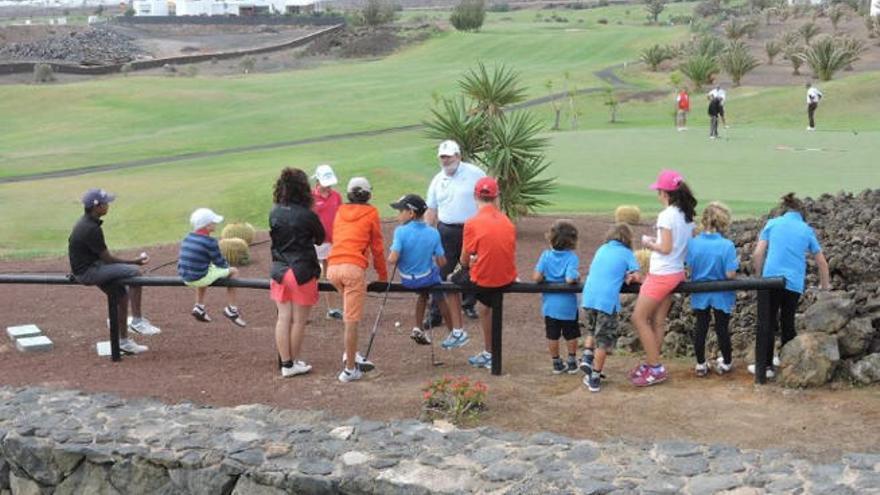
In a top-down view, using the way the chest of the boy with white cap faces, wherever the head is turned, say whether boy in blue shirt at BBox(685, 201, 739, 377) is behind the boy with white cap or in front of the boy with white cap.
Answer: in front

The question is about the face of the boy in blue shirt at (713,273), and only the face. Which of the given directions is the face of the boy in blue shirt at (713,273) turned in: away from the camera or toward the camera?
away from the camera

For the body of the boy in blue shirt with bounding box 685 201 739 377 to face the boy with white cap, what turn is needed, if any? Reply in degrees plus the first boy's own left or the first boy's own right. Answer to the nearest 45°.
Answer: approximately 90° to the first boy's own left

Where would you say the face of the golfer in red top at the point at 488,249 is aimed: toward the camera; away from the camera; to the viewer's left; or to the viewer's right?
away from the camera

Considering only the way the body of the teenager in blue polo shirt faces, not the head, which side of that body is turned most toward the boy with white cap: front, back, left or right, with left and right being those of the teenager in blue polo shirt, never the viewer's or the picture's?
left

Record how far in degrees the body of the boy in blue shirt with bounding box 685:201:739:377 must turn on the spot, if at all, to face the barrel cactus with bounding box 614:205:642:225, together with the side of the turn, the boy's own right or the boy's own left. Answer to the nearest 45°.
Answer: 0° — they already face it

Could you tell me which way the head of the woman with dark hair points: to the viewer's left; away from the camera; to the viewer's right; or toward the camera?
away from the camera

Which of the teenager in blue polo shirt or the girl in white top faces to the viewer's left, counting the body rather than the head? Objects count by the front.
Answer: the girl in white top

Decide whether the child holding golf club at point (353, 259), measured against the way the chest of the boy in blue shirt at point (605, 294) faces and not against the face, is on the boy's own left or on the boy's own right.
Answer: on the boy's own left

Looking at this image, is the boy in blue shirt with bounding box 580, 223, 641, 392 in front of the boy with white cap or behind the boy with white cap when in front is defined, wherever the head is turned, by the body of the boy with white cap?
in front

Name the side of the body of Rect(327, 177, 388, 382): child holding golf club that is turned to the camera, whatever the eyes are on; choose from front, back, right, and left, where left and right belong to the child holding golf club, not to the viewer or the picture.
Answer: back

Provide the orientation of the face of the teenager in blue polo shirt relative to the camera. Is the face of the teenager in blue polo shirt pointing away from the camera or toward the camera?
away from the camera

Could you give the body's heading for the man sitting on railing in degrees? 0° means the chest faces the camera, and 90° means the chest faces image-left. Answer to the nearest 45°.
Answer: approximately 270°

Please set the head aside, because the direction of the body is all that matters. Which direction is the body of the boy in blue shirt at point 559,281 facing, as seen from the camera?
away from the camera

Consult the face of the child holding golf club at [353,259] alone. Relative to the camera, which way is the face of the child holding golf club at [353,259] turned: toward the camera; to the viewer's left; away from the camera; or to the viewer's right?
away from the camera
